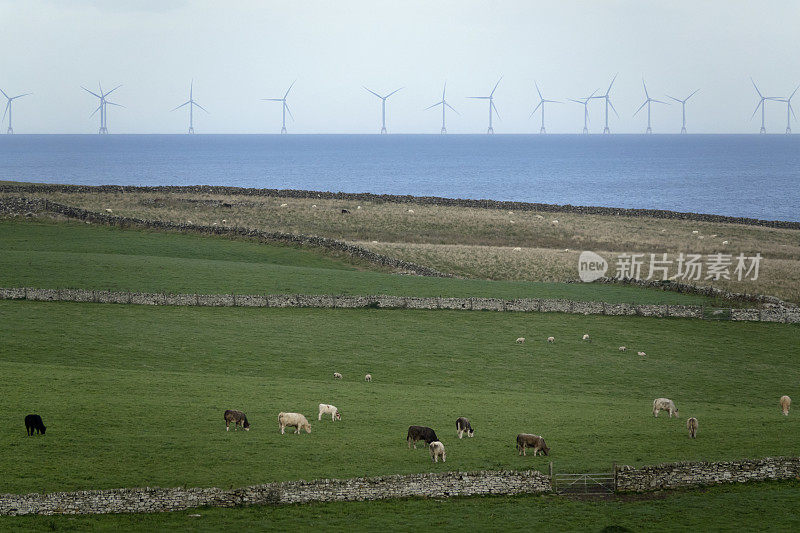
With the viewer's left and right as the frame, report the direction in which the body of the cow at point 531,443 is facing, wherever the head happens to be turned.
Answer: facing to the right of the viewer

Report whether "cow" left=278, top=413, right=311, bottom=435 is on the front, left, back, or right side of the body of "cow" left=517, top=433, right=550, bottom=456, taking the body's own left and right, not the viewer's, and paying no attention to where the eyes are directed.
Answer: back

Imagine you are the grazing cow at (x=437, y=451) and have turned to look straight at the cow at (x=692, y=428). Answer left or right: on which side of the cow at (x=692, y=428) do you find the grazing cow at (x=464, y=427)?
left
